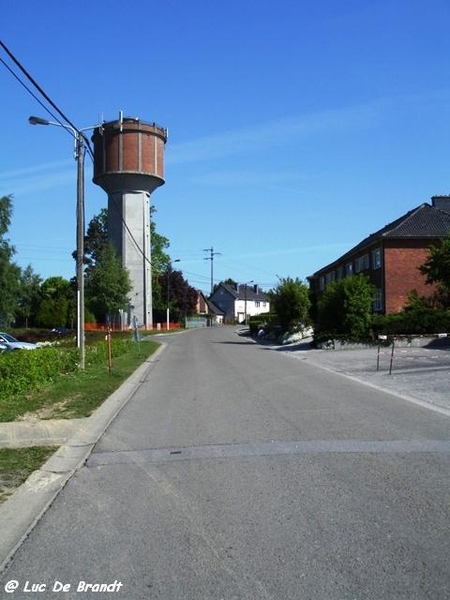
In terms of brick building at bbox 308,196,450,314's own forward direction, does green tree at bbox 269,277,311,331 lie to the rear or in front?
in front

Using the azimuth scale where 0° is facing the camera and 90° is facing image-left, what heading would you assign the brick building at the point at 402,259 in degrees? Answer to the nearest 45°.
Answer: approximately 90°

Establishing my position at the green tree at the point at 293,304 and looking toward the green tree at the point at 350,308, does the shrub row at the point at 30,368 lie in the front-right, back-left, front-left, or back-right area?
front-right

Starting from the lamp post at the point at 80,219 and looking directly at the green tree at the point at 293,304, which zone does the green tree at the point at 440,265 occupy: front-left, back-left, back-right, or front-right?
front-right

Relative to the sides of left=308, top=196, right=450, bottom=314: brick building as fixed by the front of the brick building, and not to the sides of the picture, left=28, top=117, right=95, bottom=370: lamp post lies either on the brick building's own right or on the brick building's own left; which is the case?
on the brick building's own left

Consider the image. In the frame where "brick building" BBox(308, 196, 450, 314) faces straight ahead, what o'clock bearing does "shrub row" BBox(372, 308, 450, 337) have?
The shrub row is roughly at 9 o'clock from the brick building.

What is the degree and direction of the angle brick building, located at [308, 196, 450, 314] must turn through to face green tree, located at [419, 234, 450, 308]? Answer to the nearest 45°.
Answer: approximately 90° to its left

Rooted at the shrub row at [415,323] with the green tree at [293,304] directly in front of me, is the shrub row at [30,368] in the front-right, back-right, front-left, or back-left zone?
back-left

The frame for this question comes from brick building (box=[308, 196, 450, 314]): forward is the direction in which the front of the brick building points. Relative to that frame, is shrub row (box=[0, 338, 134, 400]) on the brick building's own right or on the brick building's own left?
on the brick building's own left
